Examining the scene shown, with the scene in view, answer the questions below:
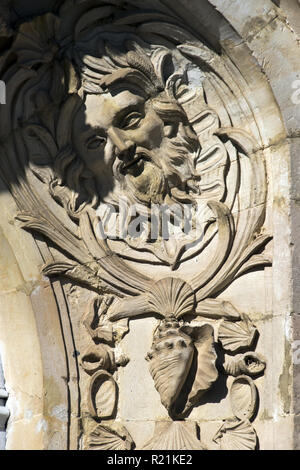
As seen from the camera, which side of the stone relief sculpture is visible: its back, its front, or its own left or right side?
front

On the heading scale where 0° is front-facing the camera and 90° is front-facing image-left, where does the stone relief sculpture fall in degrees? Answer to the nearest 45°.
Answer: approximately 0°
